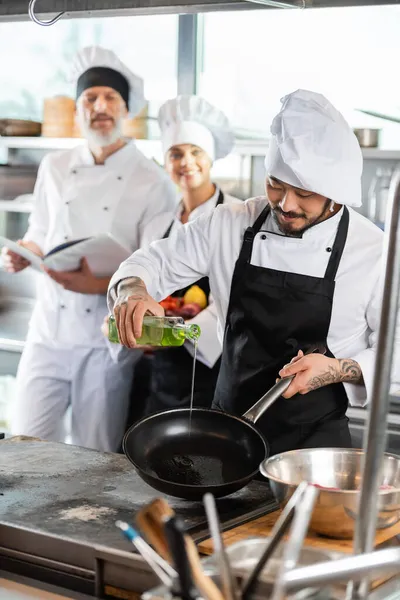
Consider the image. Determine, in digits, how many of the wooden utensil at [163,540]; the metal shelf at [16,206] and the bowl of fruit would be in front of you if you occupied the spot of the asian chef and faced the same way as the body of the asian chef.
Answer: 1

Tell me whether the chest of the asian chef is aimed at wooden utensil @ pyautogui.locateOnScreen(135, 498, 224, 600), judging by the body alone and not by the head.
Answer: yes

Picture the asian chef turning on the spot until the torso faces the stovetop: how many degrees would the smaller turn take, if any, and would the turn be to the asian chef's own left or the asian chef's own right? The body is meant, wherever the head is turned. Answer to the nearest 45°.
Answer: approximately 45° to the asian chef's own right

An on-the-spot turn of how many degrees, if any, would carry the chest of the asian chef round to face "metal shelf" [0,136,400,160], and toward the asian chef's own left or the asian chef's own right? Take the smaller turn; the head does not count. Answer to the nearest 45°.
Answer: approximately 180°

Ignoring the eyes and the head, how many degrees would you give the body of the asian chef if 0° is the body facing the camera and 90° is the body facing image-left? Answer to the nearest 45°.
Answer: approximately 0°

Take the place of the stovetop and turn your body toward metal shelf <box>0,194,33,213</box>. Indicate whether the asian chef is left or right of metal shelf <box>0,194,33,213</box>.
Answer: right

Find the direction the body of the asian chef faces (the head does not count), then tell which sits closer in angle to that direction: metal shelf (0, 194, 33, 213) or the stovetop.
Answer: the stovetop

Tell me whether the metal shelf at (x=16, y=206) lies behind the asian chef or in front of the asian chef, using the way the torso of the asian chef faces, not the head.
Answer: behind

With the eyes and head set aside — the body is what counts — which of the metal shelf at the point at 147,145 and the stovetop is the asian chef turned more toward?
the stovetop

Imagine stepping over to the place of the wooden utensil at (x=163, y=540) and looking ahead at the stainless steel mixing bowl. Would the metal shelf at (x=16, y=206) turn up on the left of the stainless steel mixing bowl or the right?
left

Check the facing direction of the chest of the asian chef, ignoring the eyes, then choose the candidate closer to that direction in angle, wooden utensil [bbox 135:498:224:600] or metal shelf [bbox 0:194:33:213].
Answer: the wooden utensil
